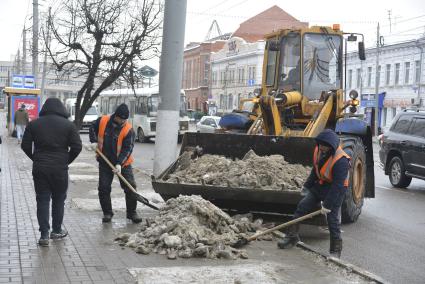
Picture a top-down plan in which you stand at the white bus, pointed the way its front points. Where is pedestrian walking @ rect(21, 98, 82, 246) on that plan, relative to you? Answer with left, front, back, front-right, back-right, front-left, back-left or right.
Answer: front-right

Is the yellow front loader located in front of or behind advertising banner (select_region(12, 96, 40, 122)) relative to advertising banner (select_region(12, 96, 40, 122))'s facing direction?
in front

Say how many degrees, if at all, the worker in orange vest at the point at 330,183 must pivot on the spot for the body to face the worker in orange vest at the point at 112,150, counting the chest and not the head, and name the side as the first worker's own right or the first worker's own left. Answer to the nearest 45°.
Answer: approximately 45° to the first worker's own right

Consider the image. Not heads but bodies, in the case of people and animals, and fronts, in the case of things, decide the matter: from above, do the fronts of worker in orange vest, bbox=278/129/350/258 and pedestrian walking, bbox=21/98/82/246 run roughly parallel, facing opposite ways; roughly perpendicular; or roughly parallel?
roughly perpendicular

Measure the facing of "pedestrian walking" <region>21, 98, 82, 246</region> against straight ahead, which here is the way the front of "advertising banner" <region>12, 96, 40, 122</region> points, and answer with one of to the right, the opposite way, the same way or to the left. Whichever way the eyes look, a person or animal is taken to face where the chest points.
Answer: the opposite way

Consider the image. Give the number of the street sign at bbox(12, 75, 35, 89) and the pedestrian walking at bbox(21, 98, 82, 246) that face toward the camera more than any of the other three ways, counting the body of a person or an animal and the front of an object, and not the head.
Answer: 1

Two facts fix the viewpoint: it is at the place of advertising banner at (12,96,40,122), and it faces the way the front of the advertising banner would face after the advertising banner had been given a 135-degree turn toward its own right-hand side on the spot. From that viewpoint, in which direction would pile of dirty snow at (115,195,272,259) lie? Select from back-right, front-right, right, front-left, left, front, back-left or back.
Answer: back-left

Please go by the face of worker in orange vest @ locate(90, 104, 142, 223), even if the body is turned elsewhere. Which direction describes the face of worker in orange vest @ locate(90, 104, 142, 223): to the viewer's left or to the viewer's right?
to the viewer's right

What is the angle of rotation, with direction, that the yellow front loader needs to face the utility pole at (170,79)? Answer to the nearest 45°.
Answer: approximately 45° to its right

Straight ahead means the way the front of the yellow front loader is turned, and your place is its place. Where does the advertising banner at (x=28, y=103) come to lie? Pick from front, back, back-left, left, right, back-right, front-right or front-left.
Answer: right
